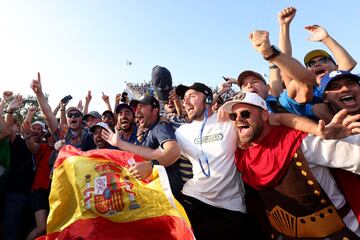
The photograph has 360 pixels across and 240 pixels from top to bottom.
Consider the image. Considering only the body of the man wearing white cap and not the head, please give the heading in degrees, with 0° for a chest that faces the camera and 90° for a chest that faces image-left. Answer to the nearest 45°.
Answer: approximately 45°

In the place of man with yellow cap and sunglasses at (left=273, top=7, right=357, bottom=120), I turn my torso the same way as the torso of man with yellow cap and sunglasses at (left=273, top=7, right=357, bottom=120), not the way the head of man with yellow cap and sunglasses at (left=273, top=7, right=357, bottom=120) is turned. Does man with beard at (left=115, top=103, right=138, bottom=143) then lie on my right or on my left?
on my right

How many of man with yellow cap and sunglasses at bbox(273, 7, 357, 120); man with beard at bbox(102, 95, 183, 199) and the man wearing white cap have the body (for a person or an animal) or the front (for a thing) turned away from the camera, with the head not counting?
0

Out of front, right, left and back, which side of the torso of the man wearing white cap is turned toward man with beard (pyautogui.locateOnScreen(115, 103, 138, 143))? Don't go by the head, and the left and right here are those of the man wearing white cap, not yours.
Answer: right

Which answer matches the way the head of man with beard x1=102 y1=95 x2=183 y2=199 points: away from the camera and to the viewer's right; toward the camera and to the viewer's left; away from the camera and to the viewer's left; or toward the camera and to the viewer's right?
toward the camera and to the viewer's left

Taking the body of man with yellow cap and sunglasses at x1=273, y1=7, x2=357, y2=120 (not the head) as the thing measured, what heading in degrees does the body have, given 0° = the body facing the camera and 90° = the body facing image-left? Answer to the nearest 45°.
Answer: approximately 45°
